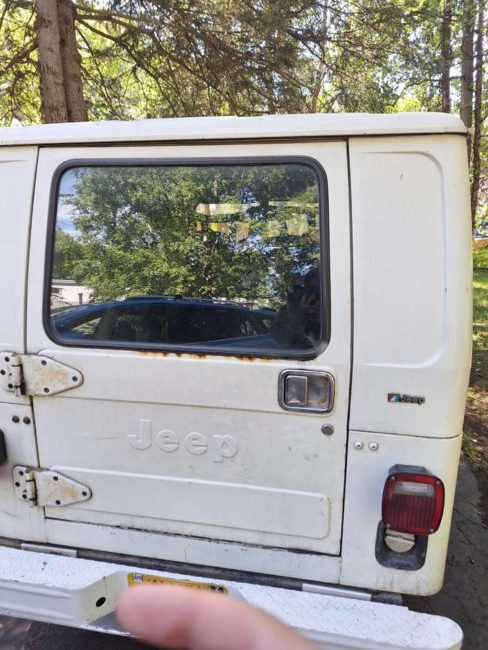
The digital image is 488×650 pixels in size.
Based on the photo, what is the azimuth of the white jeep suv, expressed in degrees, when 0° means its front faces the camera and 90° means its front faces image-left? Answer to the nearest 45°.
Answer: approximately 180°

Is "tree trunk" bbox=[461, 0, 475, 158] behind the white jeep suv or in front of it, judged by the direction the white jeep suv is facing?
in front

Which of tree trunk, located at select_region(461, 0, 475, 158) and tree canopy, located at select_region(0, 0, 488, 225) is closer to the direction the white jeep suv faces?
the tree canopy

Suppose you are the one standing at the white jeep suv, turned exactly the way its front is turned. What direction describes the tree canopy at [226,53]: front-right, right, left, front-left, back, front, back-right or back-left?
front
